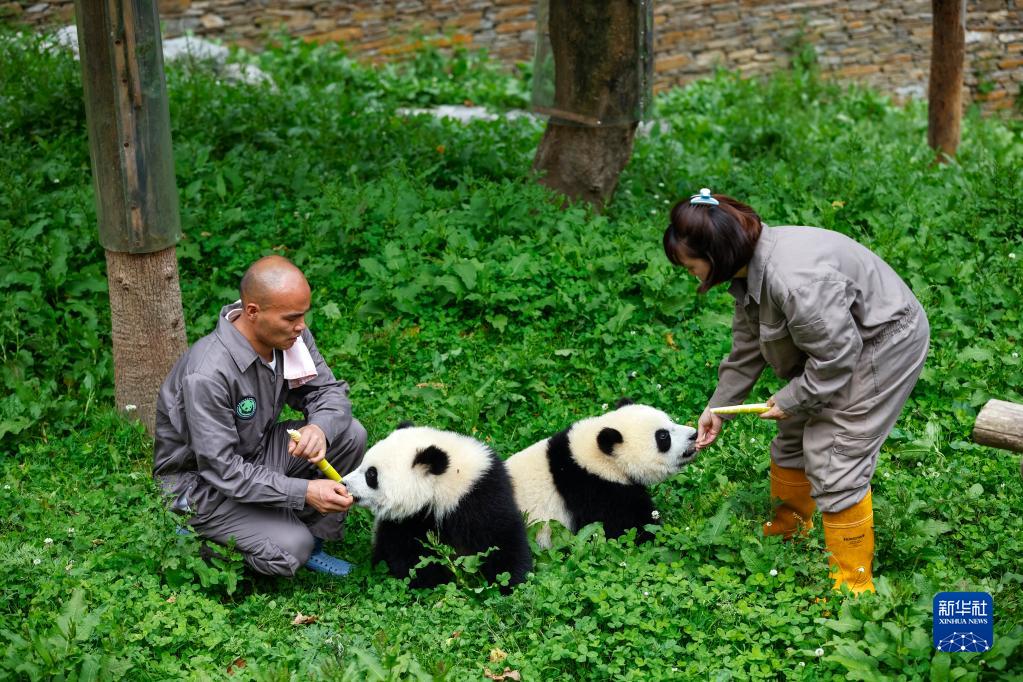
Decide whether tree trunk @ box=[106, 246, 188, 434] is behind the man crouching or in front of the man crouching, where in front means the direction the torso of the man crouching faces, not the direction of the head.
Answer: behind

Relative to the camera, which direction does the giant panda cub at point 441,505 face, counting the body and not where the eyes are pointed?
to the viewer's left

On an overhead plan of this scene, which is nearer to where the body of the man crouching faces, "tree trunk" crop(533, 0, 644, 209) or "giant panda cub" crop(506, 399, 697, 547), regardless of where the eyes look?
the giant panda cub

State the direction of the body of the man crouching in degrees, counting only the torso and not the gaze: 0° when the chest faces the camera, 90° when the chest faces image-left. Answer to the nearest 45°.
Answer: approximately 315°

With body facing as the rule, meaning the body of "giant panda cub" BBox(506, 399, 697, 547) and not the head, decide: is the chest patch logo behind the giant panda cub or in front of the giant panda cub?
behind

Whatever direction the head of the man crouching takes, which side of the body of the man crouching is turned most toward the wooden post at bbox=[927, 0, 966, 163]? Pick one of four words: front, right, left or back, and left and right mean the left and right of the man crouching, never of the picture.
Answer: left

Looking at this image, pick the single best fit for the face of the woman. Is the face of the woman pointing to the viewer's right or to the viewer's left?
to the viewer's left

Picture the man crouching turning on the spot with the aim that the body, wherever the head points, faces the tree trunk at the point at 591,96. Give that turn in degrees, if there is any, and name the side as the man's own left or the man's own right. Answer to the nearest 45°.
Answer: approximately 90° to the man's own left

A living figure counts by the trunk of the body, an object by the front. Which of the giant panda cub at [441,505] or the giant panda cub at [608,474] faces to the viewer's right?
the giant panda cub at [608,474]

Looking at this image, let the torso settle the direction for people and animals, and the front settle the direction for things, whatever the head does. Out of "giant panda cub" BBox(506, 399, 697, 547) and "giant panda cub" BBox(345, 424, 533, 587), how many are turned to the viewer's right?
1

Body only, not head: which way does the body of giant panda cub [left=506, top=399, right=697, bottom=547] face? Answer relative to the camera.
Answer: to the viewer's right

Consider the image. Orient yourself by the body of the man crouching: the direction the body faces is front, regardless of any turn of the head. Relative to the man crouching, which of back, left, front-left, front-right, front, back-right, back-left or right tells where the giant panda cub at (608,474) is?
front-left
